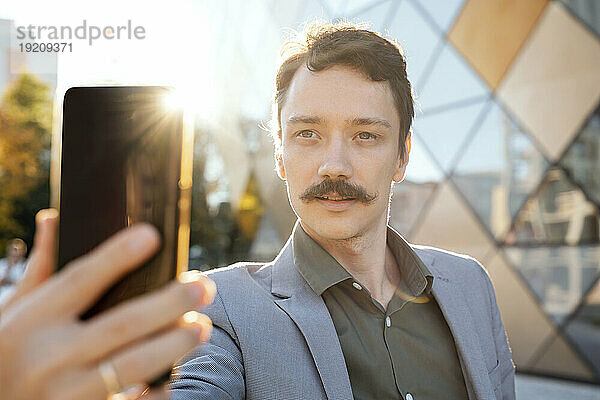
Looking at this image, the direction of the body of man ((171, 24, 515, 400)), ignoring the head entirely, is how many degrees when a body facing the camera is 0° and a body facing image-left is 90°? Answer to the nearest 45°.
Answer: approximately 0°

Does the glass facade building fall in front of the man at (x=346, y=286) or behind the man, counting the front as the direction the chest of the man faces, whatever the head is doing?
behind

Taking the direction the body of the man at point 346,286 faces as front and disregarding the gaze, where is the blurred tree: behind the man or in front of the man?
behind
